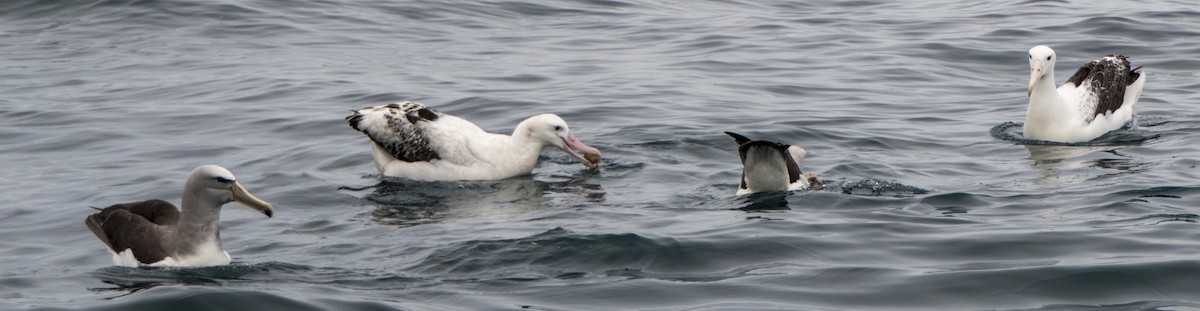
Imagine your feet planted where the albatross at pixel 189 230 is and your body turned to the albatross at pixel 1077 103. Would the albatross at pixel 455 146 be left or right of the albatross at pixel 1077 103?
left

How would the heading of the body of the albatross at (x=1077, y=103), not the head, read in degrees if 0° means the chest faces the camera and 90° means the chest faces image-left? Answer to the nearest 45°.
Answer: approximately 45°

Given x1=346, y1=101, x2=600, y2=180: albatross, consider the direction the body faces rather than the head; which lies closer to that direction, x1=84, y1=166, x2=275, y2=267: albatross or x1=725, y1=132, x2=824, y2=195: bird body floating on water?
the bird body floating on water

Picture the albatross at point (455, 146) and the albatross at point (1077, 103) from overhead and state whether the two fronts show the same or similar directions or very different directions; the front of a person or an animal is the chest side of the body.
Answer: very different directions

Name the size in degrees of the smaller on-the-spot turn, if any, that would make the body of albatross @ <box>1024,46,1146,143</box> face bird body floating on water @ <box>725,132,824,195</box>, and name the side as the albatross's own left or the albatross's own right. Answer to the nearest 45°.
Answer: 0° — it already faces it

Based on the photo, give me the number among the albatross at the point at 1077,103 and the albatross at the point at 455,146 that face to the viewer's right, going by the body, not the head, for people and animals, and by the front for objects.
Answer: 1

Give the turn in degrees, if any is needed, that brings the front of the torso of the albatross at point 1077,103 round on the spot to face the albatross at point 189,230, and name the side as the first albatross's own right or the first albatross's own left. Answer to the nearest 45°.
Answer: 0° — it already faces it

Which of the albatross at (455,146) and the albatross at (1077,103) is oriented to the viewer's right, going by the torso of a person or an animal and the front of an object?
the albatross at (455,146)

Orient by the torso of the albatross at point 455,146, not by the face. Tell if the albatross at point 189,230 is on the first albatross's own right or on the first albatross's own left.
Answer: on the first albatross's own right

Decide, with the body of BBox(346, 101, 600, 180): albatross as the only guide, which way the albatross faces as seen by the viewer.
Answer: to the viewer's right

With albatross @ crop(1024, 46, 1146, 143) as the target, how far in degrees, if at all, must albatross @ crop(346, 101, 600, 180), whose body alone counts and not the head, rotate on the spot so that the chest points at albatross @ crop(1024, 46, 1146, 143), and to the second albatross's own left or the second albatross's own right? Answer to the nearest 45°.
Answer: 0° — it already faces it
